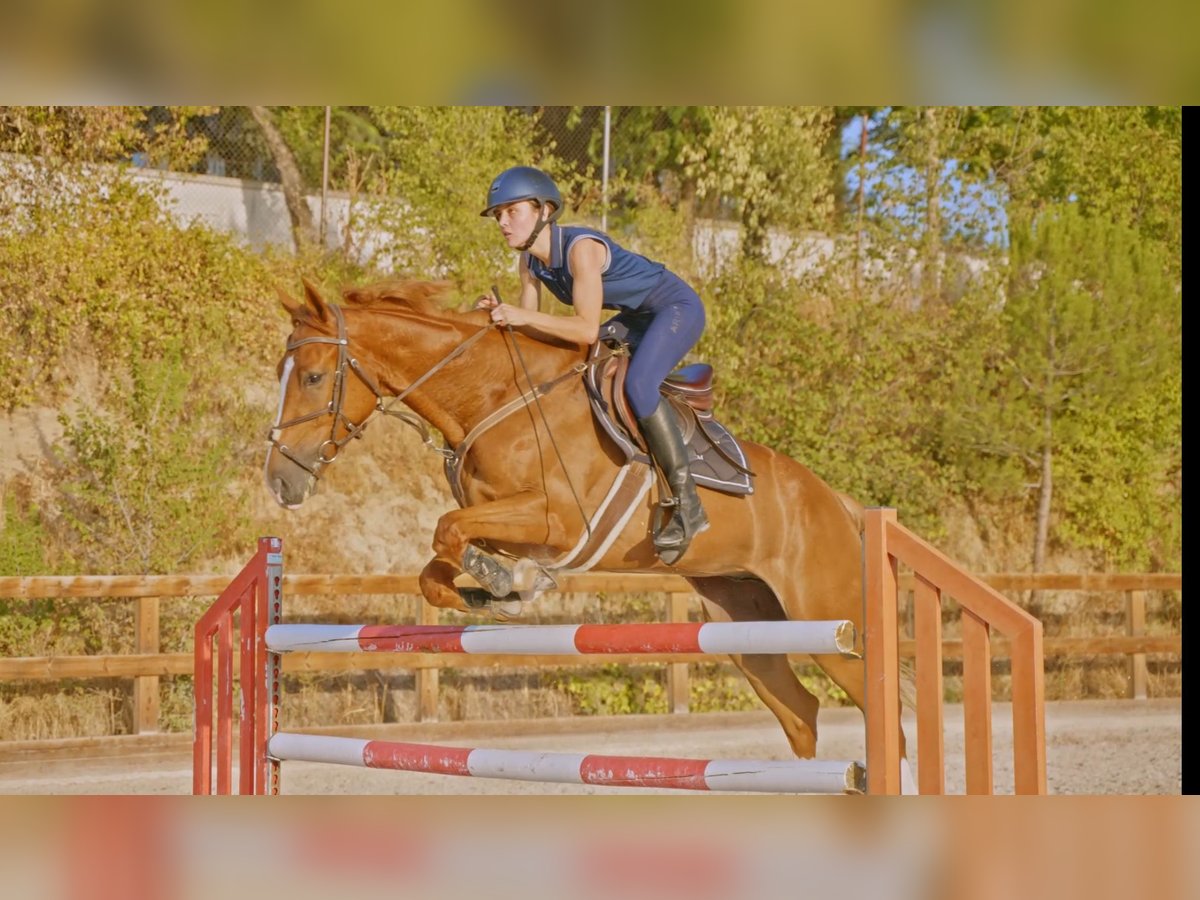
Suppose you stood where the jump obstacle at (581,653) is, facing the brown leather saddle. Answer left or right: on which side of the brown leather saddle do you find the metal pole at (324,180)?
left

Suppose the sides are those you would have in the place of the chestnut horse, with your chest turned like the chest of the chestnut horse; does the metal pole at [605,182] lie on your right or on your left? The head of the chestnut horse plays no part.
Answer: on your right

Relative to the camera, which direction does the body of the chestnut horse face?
to the viewer's left

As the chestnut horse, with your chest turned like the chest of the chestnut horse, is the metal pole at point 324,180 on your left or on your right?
on your right

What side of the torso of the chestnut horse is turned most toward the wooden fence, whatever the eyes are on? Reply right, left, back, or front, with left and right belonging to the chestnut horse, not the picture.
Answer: right

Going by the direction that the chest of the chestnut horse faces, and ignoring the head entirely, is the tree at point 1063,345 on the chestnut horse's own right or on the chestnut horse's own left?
on the chestnut horse's own right

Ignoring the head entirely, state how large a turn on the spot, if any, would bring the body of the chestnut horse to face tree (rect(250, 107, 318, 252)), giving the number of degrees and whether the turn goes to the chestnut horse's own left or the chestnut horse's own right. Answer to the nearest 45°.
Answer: approximately 90° to the chestnut horse's own right

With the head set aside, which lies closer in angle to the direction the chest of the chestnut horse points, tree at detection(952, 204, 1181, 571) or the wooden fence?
the wooden fence

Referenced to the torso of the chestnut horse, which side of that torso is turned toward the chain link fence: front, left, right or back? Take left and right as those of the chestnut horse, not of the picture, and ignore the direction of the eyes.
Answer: right
